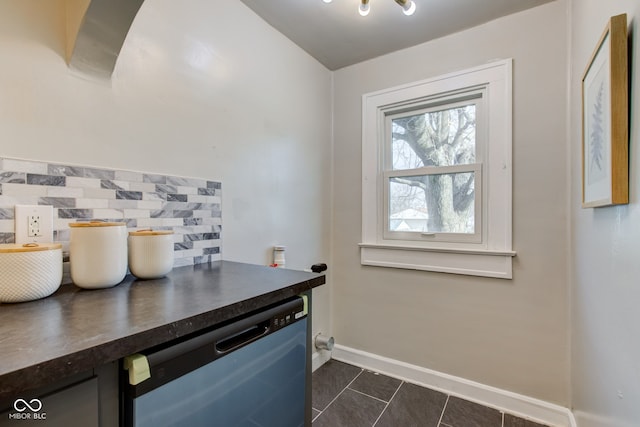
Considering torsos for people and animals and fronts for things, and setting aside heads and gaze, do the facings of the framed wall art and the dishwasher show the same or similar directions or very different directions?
very different directions

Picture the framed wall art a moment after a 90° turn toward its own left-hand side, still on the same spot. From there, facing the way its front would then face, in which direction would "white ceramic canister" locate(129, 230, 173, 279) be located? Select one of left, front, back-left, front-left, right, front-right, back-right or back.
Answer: front-right

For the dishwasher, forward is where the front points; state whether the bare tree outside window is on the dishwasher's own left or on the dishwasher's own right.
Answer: on the dishwasher's own left

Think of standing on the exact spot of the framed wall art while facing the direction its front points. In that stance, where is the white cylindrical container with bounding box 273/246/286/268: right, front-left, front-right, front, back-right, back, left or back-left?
front

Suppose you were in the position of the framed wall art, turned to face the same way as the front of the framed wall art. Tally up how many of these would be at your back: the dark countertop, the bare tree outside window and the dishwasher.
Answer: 0

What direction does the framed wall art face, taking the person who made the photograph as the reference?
facing to the left of the viewer

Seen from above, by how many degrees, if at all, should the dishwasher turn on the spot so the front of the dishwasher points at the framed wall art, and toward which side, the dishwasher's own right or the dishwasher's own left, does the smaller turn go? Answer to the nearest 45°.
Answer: approximately 45° to the dishwasher's own left

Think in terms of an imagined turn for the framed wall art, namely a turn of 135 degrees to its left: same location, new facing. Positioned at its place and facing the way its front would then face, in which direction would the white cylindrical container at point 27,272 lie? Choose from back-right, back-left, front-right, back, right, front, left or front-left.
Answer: right

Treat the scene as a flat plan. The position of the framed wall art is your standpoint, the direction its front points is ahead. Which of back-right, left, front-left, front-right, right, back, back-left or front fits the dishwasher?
front-left

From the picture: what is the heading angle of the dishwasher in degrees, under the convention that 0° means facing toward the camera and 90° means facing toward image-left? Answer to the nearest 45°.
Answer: approximately 315°

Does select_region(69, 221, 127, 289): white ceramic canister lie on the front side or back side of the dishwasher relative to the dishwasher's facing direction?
on the back side

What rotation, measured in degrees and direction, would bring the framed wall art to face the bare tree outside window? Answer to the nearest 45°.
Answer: approximately 45° to its right

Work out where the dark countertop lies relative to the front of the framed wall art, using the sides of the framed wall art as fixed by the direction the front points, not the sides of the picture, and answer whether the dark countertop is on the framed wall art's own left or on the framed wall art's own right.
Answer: on the framed wall art's own left

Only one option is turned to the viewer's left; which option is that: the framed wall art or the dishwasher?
the framed wall art

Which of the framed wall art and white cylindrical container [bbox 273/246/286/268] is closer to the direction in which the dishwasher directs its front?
the framed wall art

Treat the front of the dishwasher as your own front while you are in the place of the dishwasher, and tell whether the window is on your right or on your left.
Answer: on your left

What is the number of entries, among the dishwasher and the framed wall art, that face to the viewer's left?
1
